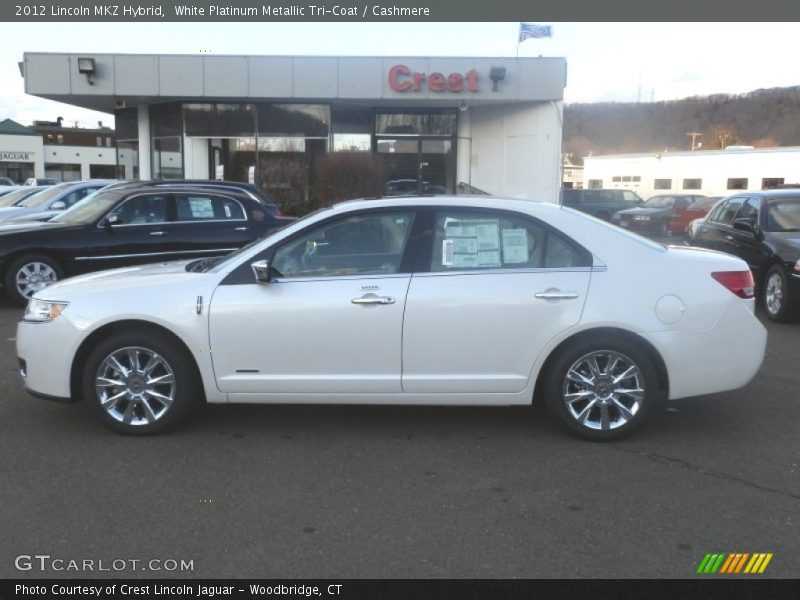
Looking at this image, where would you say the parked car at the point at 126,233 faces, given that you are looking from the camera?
facing to the left of the viewer

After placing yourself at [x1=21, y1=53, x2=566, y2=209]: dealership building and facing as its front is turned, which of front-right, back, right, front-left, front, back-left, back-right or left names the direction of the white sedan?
front

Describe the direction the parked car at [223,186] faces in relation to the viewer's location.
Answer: facing to the left of the viewer

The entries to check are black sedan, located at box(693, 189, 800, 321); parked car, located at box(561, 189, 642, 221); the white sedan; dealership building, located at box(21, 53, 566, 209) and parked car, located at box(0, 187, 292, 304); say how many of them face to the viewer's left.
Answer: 2

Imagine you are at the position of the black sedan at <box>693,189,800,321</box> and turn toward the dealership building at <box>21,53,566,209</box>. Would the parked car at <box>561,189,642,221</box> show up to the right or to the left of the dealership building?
right

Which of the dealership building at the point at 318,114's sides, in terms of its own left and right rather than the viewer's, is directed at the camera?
front

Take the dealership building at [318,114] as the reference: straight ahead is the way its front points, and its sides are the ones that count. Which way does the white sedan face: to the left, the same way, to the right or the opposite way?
to the right

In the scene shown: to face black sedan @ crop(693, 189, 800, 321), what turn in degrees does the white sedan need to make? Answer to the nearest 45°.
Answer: approximately 135° to its right

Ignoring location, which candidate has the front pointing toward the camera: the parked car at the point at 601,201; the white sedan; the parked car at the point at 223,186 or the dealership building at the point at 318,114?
the dealership building

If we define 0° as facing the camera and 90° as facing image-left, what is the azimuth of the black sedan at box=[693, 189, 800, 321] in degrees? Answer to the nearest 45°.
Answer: approximately 315°

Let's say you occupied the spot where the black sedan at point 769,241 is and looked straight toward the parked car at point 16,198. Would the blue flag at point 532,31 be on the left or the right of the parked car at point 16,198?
right
